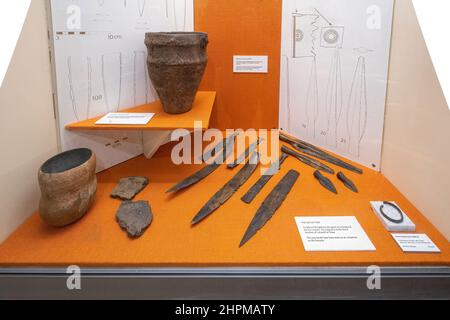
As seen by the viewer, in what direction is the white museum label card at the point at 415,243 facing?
toward the camera

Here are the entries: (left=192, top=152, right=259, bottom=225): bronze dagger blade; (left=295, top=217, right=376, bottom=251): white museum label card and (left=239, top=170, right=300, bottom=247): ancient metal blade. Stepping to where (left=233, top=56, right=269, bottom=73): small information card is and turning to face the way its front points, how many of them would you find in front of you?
3

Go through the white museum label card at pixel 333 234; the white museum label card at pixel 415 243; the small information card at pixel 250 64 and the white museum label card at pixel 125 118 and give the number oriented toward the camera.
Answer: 4

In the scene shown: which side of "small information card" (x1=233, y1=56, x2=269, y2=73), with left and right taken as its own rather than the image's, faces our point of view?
front

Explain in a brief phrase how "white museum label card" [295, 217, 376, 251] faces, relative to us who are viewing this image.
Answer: facing the viewer

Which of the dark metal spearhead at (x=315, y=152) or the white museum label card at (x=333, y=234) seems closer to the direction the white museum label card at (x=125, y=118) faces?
the white museum label card

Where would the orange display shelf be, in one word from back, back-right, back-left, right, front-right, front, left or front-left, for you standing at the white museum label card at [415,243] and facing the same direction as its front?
right

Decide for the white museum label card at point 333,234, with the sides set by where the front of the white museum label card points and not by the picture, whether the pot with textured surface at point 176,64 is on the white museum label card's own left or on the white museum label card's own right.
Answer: on the white museum label card's own right
